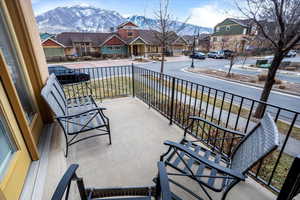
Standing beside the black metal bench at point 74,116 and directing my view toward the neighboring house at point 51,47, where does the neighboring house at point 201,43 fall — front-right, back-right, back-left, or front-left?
front-right

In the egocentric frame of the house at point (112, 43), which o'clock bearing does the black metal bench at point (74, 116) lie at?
The black metal bench is roughly at 12 o'clock from the house.

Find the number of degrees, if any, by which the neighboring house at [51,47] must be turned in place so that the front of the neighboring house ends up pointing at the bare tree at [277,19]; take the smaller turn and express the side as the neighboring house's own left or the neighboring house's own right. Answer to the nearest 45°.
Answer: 0° — it already faces it

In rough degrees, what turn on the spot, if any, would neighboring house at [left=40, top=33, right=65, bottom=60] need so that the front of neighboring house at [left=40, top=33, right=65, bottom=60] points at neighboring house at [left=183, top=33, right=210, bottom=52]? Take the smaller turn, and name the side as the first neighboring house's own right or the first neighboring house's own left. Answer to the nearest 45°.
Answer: approximately 90° to the first neighboring house's own left

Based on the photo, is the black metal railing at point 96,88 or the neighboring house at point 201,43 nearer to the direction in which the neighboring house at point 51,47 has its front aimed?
the black metal railing

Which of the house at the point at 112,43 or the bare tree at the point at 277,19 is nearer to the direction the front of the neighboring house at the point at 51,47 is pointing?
the bare tree

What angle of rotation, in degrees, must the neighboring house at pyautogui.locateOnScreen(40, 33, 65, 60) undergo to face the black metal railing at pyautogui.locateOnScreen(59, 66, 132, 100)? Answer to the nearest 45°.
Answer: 0° — it already faces it

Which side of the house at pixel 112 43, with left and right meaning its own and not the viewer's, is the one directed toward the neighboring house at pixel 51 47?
right

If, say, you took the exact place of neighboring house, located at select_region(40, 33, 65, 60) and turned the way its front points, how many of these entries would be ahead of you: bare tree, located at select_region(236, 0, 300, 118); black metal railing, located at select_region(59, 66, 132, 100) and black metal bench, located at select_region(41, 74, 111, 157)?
3

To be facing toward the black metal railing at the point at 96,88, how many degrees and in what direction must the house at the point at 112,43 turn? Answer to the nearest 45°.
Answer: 0° — it already faces it

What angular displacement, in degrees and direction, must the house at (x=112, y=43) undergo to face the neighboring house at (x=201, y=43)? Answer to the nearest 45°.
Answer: approximately 90° to its left

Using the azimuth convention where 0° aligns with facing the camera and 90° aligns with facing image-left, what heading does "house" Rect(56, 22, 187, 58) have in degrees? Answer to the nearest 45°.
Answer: approximately 0°

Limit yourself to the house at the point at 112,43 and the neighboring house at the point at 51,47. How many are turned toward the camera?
2

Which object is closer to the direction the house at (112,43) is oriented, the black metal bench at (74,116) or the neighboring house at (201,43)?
the black metal bench

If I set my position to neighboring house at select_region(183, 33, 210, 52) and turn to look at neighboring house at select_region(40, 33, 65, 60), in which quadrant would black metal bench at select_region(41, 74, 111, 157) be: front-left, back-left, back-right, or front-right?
front-left

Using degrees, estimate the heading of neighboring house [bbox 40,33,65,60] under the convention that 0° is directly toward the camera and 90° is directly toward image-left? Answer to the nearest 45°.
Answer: approximately 0°

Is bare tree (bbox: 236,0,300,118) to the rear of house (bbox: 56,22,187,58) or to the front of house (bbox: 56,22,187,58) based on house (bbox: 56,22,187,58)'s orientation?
to the front

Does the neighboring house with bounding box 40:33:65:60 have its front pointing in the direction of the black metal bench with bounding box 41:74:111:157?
yes
